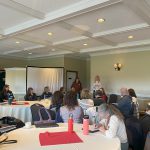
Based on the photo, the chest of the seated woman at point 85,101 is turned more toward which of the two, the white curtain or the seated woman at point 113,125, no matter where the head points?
the white curtain

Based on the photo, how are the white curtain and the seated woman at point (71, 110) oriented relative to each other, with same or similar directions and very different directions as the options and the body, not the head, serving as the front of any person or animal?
very different directions

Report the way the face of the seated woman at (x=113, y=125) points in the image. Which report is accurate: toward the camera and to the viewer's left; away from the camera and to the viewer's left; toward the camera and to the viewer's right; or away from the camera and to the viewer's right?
away from the camera and to the viewer's left

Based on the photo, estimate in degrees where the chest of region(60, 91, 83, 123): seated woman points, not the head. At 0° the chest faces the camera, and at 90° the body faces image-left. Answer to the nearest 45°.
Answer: approximately 180°

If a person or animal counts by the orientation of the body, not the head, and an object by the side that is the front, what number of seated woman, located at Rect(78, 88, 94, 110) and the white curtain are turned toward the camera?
1

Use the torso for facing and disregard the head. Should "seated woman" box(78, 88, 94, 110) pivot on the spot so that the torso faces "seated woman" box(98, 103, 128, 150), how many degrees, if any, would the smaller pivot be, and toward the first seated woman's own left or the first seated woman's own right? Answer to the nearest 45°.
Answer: approximately 180°

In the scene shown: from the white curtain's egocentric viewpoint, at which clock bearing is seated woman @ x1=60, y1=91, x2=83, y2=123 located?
The seated woman is roughly at 12 o'clock from the white curtain.
